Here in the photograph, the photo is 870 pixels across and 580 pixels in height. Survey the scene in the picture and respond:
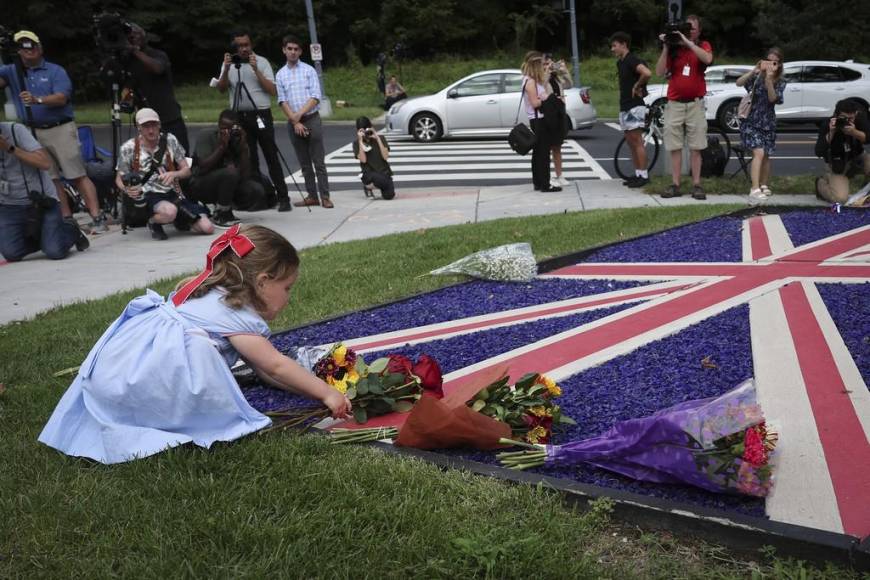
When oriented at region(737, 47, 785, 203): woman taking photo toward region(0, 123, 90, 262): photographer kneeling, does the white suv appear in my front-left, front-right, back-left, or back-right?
back-right

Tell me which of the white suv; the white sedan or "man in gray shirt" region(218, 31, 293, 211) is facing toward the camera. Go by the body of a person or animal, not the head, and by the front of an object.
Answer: the man in gray shirt

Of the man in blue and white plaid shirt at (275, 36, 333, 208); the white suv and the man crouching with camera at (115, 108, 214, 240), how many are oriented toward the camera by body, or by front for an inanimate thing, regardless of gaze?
2

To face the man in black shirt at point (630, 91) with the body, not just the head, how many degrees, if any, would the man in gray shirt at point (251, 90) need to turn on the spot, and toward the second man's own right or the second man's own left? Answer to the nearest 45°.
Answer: approximately 90° to the second man's own left

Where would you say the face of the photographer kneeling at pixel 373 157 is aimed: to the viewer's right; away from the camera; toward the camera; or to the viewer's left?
toward the camera

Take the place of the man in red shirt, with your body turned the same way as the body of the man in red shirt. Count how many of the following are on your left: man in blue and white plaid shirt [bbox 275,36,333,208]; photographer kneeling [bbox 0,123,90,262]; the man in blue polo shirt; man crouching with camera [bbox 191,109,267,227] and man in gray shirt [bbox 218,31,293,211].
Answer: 0

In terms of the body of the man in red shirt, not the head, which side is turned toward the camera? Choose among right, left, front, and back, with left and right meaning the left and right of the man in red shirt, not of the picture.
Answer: front

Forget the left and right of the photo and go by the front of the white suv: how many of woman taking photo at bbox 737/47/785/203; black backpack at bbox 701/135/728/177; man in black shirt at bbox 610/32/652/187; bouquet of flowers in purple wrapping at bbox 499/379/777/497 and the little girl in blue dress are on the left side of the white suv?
5

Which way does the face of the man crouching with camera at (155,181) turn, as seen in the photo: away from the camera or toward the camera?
toward the camera

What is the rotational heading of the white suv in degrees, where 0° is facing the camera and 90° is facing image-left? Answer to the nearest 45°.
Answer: approximately 90°

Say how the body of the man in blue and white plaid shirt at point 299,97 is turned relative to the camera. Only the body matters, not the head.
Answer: toward the camera

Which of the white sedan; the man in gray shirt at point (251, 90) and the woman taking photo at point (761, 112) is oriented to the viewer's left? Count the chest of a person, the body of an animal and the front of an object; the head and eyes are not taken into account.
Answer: the white sedan

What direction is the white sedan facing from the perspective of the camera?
to the viewer's left

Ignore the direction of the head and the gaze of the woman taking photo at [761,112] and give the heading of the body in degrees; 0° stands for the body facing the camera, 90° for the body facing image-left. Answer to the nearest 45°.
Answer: approximately 0°

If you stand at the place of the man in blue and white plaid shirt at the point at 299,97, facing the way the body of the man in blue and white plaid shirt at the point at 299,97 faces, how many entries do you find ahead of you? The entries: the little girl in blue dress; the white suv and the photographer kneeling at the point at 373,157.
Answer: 1

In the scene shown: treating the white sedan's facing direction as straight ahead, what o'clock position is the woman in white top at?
The woman in white top is roughly at 9 o'clock from the white sedan.
